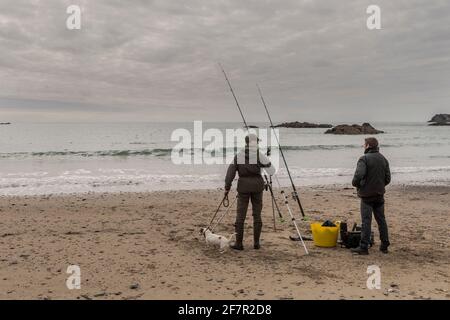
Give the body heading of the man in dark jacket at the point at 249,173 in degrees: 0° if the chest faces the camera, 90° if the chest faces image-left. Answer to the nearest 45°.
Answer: approximately 180°

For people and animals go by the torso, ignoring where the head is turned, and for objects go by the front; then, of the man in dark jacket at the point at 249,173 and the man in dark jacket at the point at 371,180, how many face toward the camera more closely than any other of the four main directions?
0

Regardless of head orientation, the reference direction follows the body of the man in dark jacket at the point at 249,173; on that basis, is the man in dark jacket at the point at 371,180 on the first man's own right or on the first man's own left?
on the first man's own right

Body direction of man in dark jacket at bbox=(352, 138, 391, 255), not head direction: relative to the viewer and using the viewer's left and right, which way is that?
facing away from the viewer and to the left of the viewer
